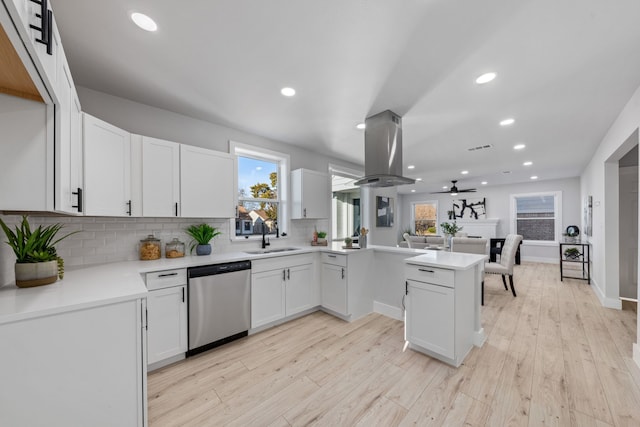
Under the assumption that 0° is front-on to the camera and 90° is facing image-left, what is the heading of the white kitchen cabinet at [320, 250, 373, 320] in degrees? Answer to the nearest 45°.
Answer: approximately 45°

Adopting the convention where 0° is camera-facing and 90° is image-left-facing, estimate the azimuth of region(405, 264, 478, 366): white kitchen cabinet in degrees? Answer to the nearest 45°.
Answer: approximately 45°

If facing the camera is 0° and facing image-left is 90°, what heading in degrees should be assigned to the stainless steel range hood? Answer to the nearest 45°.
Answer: approximately 45°

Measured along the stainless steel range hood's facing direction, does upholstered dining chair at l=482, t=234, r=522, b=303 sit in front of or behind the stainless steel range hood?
behind

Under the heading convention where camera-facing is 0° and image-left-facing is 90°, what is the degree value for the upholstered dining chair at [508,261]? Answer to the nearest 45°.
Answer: approximately 45°
